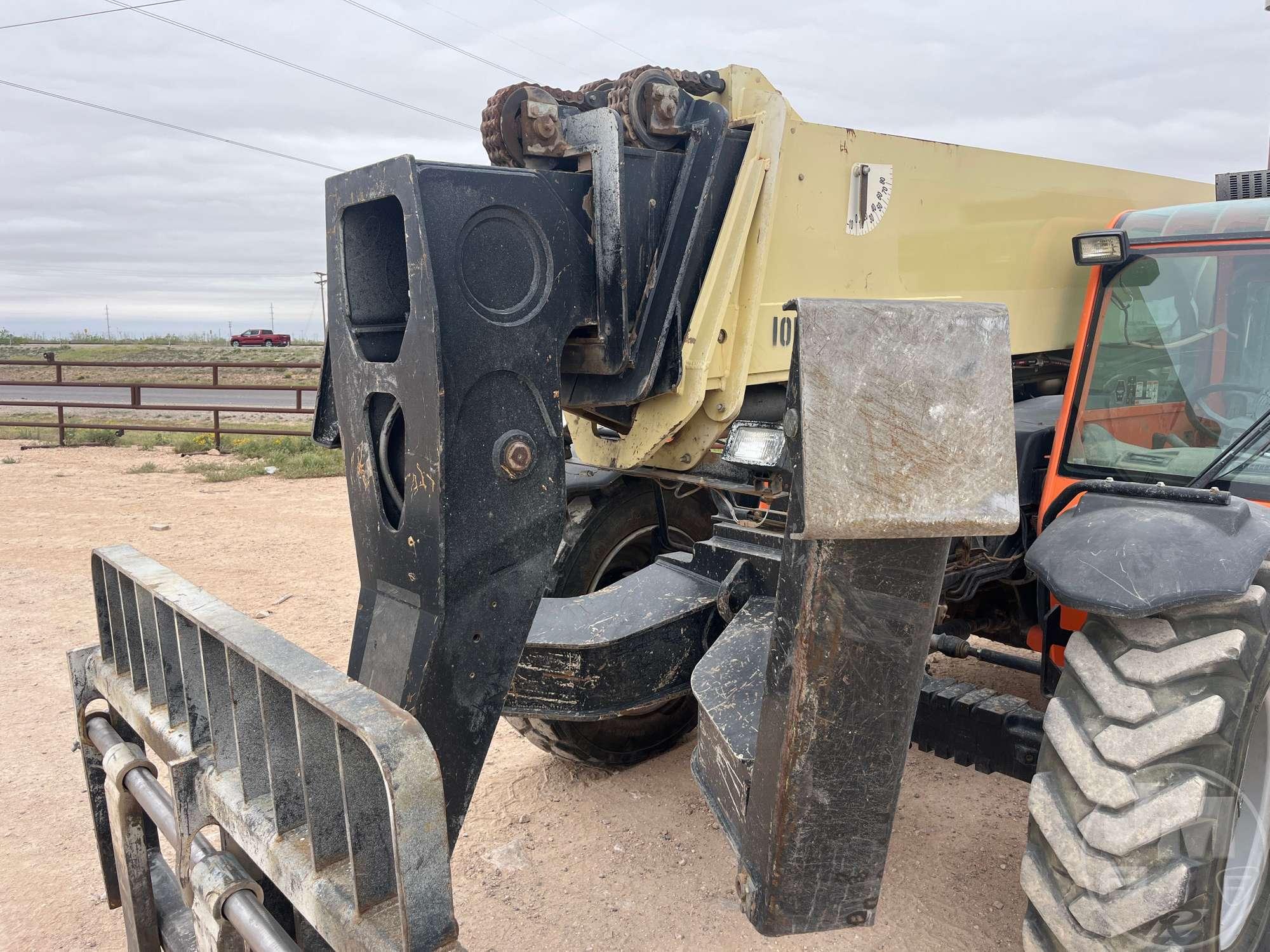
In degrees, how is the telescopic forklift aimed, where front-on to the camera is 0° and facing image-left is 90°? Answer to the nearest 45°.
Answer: approximately 45°
